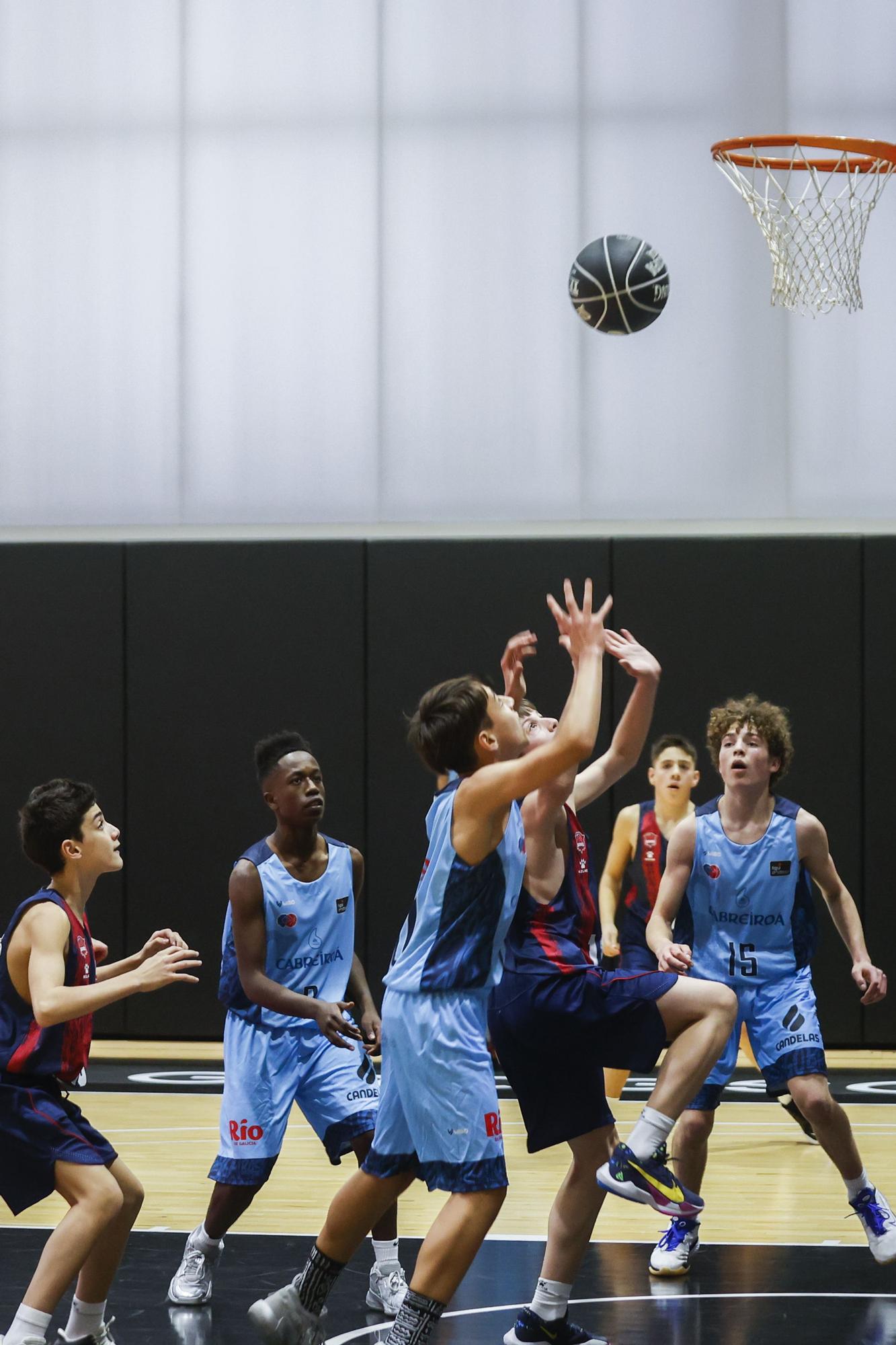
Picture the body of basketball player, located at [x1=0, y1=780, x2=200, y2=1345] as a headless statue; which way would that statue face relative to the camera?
to the viewer's right

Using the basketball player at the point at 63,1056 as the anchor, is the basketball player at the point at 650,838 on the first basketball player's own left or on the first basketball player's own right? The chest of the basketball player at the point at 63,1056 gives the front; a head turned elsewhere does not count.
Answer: on the first basketball player's own left

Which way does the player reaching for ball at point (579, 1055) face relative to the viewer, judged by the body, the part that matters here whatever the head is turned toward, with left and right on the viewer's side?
facing to the right of the viewer

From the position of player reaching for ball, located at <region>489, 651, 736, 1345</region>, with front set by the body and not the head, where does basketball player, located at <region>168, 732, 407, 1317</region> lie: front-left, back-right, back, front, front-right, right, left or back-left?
back-left

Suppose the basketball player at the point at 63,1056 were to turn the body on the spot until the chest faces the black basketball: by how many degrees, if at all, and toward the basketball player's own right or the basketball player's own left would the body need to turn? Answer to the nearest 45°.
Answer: approximately 45° to the basketball player's own left

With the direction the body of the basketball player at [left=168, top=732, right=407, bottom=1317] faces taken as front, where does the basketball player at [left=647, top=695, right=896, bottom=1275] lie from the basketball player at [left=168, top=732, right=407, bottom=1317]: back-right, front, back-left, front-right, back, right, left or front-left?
front-left

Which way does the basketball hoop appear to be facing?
to the viewer's left

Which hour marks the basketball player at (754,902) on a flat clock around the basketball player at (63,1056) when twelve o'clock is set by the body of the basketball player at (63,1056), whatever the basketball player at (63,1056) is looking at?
the basketball player at (754,902) is roughly at 11 o'clock from the basketball player at (63,1056).

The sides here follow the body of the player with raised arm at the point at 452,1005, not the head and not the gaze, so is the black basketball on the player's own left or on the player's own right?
on the player's own left

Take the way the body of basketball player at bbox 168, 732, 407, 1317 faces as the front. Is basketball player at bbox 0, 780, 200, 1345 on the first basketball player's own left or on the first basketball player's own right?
on the first basketball player's own right

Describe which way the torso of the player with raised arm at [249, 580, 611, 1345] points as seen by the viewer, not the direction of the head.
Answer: to the viewer's right

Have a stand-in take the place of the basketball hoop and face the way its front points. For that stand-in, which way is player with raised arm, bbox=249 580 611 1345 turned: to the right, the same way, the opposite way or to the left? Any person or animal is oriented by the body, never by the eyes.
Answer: the opposite way

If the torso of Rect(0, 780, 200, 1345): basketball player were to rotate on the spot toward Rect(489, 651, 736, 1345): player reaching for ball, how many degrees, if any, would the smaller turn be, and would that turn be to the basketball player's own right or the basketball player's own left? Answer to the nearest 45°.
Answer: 0° — they already face them

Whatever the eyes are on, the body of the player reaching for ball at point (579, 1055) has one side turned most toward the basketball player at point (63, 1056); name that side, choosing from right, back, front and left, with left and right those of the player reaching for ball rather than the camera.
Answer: back
